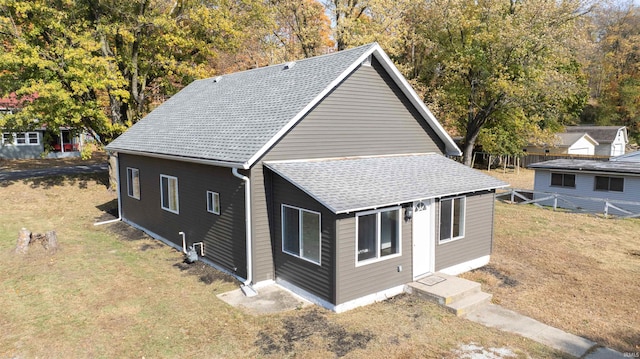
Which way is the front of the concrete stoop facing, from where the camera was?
facing the viewer and to the right of the viewer

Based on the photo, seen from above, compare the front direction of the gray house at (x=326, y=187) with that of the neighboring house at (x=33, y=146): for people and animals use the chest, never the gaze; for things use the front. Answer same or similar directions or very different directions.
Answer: same or similar directions

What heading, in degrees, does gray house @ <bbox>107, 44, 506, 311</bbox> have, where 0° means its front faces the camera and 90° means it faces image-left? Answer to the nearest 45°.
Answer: approximately 315°

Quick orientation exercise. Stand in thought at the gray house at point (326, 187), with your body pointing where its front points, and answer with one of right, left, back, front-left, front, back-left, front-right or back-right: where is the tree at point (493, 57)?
left

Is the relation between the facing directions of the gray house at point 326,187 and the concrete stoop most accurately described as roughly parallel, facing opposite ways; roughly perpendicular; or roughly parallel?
roughly parallel

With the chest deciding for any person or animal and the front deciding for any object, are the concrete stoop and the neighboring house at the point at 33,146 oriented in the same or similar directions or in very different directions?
same or similar directions

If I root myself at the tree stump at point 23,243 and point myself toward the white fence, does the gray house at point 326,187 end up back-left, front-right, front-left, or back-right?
front-right

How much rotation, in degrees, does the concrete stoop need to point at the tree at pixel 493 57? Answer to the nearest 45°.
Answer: approximately 135° to its left

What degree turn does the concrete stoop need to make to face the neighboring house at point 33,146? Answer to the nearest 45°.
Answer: approximately 180°

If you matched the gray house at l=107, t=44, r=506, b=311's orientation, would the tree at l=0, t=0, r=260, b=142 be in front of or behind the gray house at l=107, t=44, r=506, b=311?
behind

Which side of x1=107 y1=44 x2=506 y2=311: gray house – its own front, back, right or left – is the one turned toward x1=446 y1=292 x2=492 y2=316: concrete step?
front

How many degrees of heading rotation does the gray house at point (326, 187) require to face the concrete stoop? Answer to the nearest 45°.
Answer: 0° — it already faces it

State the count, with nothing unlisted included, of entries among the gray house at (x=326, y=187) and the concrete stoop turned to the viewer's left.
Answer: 0

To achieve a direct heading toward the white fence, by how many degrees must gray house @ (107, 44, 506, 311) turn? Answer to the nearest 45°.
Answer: approximately 90° to its left

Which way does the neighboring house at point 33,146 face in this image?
toward the camera

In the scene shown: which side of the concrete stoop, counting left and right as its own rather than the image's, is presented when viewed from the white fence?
left

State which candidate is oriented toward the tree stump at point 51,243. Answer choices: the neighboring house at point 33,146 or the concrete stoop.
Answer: the neighboring house
